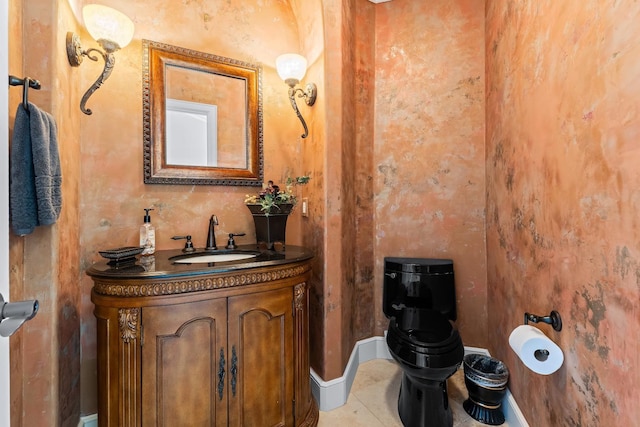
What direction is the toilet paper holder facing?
to the viewer's left

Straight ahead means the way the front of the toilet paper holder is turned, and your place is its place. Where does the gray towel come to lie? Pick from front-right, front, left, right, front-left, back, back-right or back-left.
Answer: front-left

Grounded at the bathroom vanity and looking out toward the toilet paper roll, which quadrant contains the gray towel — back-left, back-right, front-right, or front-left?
back-right
